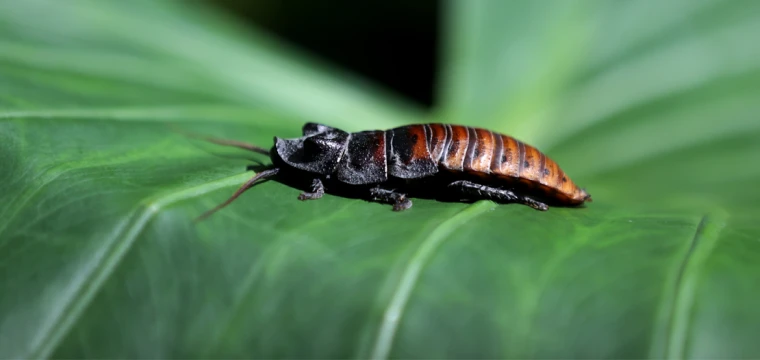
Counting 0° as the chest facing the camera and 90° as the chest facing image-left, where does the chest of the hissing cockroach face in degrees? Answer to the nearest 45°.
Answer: approximately 90°
